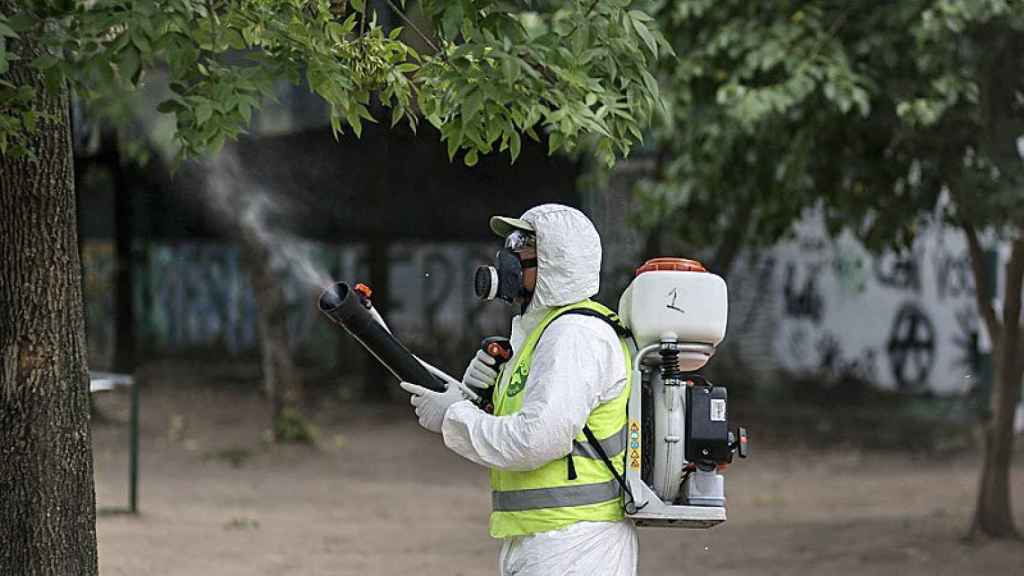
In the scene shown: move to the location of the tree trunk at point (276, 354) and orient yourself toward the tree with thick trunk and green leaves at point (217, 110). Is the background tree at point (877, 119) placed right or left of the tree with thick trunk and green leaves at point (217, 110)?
left

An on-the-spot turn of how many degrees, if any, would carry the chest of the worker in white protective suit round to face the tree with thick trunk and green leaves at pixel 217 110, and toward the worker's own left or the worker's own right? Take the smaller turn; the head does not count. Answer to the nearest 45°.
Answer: approximately 45° to the worker's own right

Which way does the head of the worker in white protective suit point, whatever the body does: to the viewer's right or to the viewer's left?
to the viewer's left

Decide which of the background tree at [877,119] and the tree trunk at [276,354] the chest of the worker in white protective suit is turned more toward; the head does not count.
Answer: the tree trunk

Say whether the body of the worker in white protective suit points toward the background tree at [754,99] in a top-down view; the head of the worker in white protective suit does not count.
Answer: no

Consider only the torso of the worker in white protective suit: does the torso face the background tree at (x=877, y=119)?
no

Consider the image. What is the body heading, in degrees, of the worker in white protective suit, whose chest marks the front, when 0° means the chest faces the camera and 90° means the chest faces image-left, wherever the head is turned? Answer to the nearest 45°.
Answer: approximately 90°
